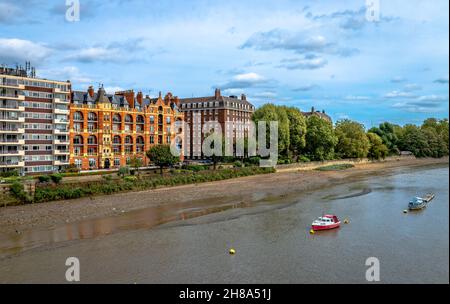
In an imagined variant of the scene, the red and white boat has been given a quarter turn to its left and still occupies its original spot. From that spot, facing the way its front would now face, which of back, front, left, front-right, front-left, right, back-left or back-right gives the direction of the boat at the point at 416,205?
left

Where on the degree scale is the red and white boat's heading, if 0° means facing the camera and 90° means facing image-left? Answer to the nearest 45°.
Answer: approximately 45°
